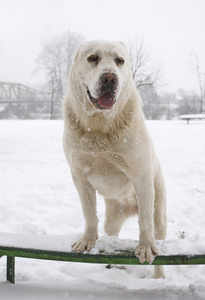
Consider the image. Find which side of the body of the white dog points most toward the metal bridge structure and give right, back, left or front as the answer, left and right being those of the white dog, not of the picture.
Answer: back

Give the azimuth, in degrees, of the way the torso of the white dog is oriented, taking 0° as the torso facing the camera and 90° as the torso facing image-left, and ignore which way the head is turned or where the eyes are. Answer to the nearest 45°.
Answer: approximately 0°

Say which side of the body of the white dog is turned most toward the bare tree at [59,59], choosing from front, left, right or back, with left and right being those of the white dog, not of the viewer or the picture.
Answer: back
